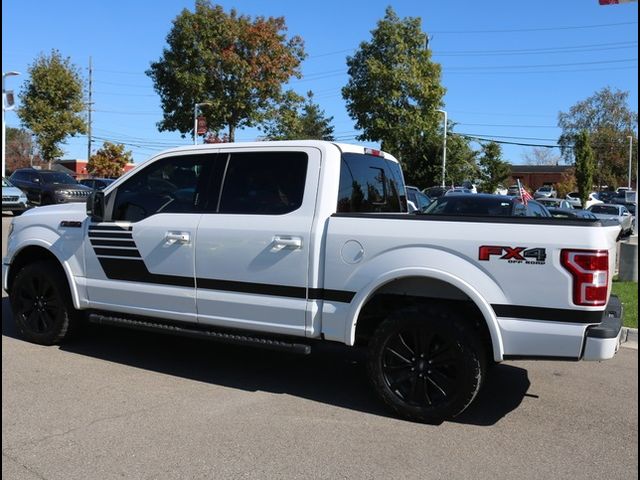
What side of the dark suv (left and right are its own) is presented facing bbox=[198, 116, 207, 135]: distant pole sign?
left

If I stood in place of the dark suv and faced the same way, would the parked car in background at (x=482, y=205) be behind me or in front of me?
in front

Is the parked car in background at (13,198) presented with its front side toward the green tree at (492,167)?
no

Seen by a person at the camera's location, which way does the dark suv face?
facing the viewer and to the right of the viewer

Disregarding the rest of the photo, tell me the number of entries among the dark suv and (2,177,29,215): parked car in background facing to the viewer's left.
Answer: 0

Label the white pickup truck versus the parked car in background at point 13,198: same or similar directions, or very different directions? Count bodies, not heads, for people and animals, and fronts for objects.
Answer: very different directions

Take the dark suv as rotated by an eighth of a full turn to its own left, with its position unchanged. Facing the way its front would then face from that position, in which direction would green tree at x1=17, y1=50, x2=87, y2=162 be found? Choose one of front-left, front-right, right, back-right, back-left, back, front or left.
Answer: left

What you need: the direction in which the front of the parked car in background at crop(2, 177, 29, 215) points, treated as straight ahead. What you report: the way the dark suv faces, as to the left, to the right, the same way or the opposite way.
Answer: the same way

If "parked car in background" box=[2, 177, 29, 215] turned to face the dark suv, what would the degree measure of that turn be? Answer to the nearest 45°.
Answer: approximately 90° to its left

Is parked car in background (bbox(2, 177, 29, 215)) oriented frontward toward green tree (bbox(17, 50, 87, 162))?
no

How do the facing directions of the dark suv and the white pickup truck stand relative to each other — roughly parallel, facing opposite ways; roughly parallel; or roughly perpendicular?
roughly parallel, facing opposite ways

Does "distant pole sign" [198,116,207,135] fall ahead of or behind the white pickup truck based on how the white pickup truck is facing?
ahead

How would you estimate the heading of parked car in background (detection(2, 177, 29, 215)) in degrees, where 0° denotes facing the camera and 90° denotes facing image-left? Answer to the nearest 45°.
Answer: approximately 315°

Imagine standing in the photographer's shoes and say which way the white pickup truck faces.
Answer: facing away from the viewer and to the left of the viewer
